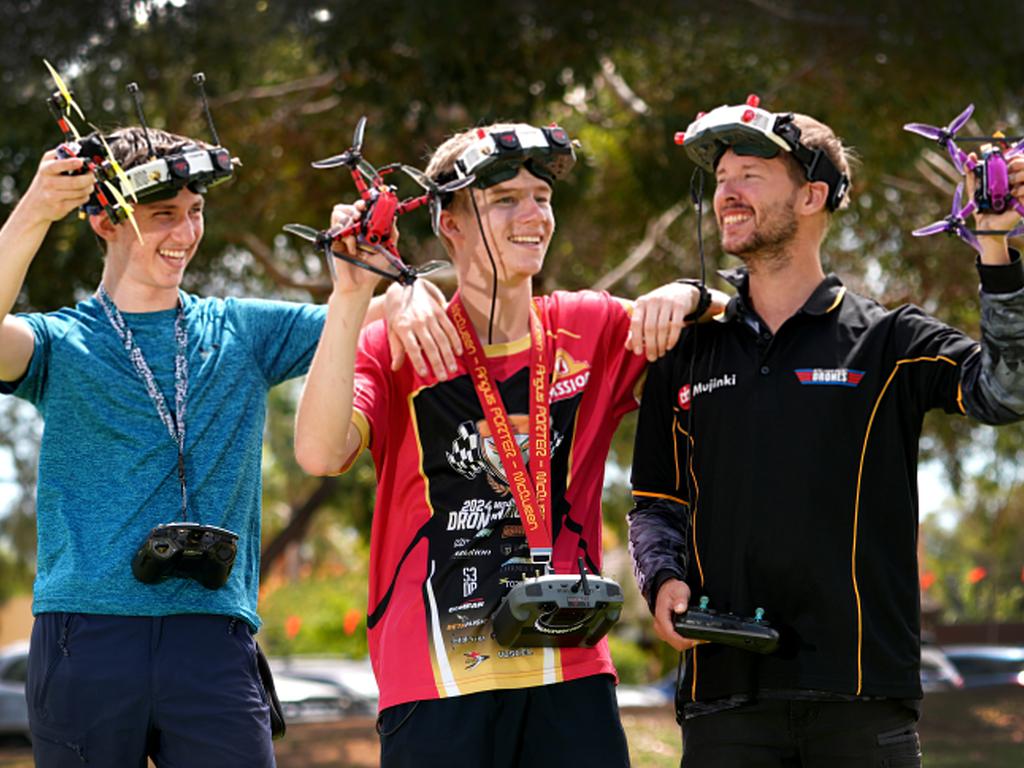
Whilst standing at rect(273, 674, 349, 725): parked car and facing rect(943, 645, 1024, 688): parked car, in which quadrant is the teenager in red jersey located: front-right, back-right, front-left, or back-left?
front-right

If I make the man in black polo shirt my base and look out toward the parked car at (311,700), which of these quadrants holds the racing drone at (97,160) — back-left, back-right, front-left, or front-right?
front-left

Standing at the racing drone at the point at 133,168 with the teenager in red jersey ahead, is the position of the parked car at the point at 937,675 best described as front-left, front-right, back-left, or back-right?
front-left
